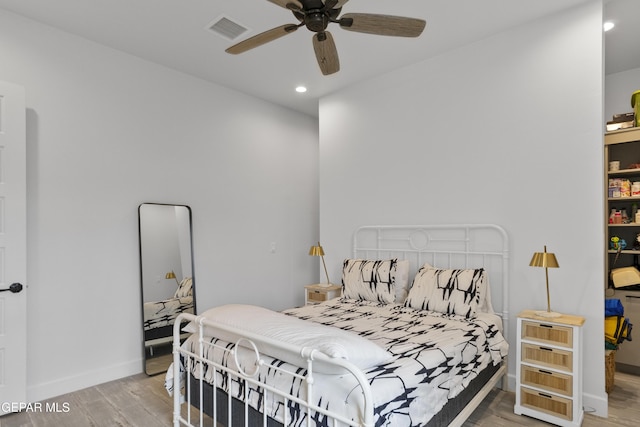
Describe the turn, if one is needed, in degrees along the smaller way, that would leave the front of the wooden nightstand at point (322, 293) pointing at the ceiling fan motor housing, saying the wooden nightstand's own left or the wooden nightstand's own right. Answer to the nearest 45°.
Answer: approximately 45° to the wooden nightstand's own left

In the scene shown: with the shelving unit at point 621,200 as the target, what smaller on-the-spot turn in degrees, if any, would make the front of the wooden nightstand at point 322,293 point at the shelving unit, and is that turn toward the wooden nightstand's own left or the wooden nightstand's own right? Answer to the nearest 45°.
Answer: approximately 135° to the wooden nightstand's own left

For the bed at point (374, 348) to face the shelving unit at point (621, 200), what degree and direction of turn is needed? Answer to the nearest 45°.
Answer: approximately 180°

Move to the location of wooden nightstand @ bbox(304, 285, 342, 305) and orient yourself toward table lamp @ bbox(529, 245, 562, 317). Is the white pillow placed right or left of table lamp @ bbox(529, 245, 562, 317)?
right

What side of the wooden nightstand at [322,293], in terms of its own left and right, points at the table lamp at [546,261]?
left

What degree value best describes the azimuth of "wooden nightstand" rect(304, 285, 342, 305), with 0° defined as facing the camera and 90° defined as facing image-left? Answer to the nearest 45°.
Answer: approximately 45°

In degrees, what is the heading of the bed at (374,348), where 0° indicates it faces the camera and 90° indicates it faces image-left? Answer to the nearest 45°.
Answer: approximately 45°

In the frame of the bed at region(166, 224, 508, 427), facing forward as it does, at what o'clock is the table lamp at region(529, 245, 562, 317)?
The table lamp is roughly at 7 o'clock from the bed.

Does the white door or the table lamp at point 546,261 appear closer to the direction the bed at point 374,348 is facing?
the white door

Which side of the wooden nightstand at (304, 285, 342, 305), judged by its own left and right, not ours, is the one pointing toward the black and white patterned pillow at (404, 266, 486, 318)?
left
